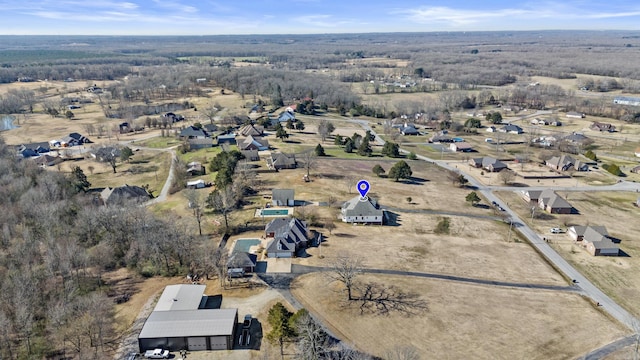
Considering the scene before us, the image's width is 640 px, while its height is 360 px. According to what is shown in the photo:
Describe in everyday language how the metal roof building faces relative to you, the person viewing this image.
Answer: facing the viewer

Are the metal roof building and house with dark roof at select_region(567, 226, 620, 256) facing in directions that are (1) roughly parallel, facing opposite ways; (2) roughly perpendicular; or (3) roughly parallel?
roughly perpendicular

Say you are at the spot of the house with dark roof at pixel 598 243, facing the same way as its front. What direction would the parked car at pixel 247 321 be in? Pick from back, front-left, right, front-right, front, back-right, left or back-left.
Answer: front

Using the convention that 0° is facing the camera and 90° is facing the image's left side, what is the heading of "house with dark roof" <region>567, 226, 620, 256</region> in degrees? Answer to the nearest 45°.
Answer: approximately 45°

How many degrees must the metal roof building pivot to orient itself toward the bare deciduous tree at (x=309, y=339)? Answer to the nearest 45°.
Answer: approximately 45° to its left

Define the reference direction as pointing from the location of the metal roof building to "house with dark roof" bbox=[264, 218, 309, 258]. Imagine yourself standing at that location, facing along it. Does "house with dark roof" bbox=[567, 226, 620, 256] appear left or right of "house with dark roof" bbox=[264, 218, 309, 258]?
right

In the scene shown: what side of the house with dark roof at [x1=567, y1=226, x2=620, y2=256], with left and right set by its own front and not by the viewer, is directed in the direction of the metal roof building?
front

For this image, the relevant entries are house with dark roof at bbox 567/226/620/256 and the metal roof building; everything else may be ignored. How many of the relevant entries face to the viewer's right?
0

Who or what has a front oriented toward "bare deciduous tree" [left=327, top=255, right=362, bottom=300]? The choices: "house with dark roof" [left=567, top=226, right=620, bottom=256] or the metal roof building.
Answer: the house with dark roof

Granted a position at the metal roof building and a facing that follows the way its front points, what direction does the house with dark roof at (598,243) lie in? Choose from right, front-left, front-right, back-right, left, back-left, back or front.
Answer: left
